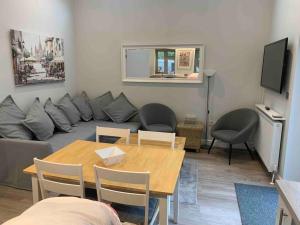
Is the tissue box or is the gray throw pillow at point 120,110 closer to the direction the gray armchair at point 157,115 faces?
the tissue box

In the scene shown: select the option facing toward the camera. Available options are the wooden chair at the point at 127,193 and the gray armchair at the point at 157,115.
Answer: the gray armchair

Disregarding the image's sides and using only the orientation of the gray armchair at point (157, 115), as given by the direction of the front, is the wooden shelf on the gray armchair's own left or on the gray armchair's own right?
on the gray armchair's own left

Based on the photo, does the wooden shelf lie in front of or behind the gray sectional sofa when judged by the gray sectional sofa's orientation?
in front

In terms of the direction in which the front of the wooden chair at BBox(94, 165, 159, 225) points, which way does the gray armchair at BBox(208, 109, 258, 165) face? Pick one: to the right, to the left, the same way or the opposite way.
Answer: the opposite way

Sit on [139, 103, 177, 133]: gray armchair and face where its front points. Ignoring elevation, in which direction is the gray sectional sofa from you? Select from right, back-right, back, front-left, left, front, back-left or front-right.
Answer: front-right

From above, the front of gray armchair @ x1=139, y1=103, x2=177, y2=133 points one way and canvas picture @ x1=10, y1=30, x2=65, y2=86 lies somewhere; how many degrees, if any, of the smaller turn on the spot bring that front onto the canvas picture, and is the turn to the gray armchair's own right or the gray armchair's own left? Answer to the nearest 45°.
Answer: approximately 90° to the gray armchair's own right

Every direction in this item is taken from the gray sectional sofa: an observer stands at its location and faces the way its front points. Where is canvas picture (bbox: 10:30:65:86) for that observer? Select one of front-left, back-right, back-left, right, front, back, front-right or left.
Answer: back-left

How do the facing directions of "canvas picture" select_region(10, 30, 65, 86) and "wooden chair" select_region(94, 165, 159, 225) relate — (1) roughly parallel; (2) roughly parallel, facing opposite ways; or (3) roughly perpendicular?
roughly perpendicular

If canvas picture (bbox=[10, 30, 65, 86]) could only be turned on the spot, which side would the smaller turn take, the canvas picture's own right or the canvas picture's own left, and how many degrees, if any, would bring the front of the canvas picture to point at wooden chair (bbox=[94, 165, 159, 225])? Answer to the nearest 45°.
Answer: approximately 45° to the canvas picture's own right

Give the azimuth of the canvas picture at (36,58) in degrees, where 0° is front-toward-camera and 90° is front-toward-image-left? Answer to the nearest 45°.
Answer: approximately 315°

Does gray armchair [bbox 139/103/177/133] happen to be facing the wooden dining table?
yes

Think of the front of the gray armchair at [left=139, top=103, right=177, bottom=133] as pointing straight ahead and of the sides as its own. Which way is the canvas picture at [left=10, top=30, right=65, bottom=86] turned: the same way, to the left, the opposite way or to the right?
to the left

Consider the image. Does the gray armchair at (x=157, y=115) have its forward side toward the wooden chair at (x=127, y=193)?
yes

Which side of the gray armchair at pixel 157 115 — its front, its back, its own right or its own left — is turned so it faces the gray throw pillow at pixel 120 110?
right

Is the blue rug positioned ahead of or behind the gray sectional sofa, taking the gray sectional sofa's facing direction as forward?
ahead

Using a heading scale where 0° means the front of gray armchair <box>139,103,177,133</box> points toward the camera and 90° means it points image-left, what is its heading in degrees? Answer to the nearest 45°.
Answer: approximately 0°

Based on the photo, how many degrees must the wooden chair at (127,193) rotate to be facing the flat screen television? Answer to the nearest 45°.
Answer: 0° — it already faces it

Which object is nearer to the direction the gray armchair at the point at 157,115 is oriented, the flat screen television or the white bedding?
the white bedding

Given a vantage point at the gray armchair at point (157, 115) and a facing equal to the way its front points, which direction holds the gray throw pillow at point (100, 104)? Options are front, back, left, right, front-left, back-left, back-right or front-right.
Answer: right
